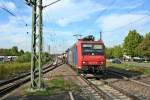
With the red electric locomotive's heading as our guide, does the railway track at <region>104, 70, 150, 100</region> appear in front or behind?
in front

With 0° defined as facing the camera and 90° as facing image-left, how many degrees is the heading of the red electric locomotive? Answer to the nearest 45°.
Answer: approximately 0°

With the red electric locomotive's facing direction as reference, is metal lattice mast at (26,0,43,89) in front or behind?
in front
